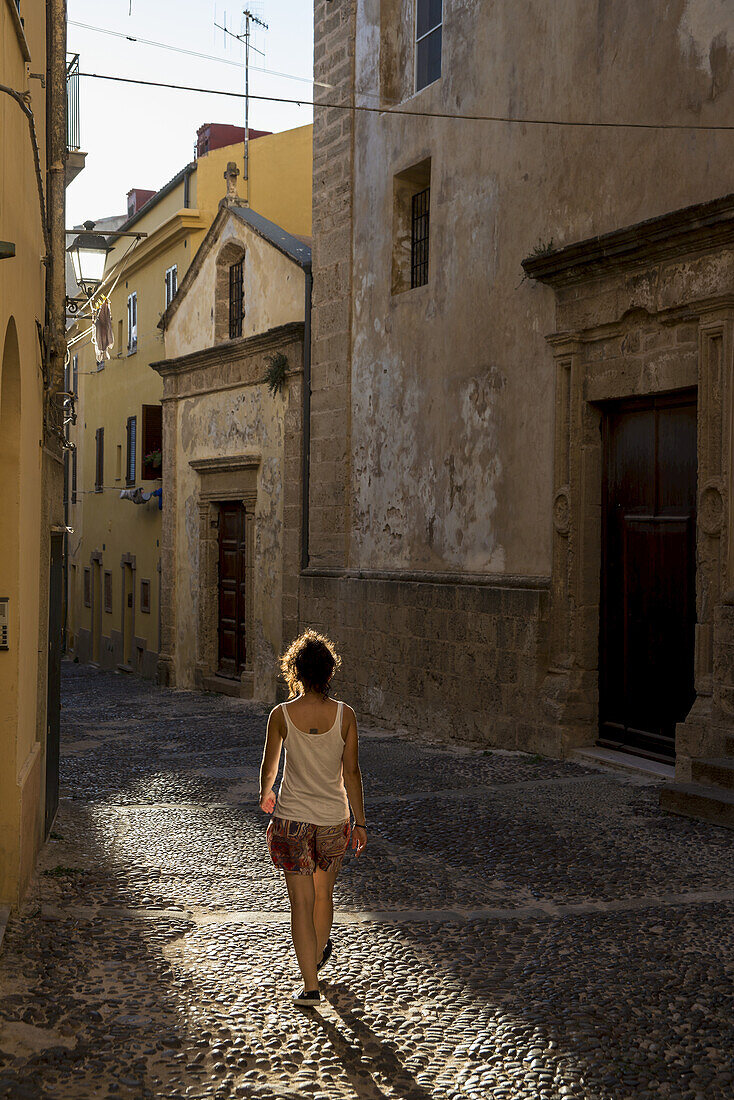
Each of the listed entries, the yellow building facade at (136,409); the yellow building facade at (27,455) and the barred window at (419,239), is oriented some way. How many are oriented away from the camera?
0

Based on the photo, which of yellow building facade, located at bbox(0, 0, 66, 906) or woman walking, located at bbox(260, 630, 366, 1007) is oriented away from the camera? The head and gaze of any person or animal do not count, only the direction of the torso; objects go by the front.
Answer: the woman walking

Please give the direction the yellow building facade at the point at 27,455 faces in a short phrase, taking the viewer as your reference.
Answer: facing to the right of the viewer

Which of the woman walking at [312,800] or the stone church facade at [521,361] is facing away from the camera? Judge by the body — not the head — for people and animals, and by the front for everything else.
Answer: the woman walking

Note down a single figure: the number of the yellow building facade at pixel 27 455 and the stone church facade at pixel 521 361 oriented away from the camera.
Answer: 0

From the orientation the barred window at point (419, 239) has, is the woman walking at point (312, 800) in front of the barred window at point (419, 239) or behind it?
in front

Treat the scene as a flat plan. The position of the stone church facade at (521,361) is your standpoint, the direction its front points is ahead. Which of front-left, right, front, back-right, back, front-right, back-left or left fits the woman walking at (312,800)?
front-left

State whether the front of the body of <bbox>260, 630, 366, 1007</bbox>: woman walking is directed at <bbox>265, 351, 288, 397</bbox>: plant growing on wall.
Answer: yes

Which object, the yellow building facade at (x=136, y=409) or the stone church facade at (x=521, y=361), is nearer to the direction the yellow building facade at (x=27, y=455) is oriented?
the stone church facade

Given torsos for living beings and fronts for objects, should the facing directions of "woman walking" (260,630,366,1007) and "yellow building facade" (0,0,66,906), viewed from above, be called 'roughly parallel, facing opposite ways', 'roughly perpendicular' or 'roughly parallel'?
roughly perpendicular

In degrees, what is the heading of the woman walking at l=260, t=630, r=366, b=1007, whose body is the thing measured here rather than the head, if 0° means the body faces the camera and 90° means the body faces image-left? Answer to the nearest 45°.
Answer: approximately 180°

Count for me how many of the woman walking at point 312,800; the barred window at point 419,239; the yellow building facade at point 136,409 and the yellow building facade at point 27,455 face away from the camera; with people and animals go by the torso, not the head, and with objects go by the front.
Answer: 1

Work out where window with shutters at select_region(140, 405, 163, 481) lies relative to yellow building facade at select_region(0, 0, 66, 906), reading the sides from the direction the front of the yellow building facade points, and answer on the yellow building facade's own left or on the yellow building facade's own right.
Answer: on the yellow building facade's own left

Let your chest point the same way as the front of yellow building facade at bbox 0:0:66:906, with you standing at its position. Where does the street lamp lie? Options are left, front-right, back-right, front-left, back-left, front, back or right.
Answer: left

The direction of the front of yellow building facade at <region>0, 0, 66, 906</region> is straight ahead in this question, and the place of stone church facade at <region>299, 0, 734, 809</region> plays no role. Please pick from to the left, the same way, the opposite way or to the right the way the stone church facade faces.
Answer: the opposite way

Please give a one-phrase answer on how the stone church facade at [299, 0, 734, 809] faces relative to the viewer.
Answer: facing the viewer and to the left of the viewer

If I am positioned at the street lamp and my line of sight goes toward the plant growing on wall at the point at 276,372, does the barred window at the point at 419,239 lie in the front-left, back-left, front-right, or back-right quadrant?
front-right
